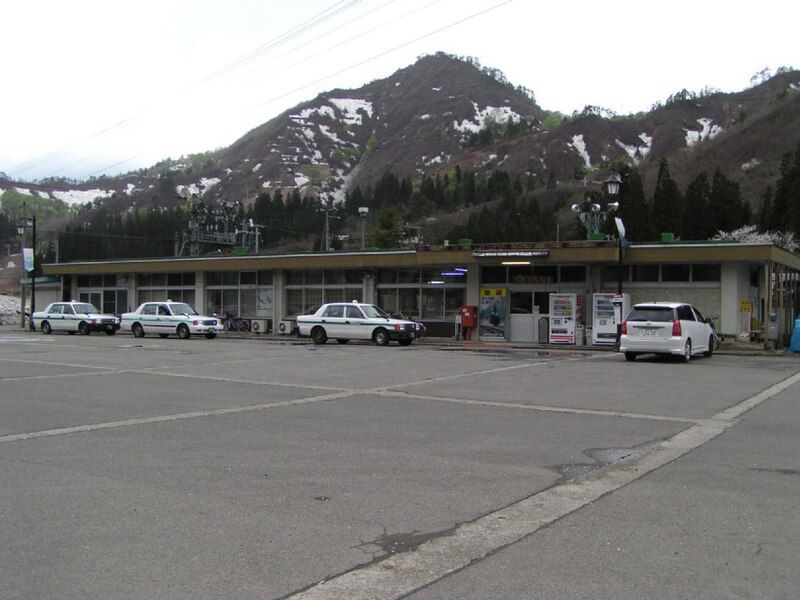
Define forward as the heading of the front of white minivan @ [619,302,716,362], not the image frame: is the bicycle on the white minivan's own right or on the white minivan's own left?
on the white minivan's own left

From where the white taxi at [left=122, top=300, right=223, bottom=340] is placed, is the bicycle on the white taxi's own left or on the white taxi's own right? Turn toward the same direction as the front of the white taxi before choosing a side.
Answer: on the white taxi's own left

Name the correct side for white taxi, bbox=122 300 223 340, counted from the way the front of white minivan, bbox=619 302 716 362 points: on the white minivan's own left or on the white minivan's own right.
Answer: on the white minivan's own left

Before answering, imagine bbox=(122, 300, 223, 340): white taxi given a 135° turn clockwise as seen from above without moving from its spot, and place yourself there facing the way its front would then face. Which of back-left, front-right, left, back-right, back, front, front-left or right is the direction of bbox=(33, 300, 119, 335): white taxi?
front-right

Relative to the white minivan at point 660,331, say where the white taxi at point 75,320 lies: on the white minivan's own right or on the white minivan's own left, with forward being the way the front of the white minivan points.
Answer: on the white minivan's own left

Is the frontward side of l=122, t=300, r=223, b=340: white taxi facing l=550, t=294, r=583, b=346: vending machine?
yes

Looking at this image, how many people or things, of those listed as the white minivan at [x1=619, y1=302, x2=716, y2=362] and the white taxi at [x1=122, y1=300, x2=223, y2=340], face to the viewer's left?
0

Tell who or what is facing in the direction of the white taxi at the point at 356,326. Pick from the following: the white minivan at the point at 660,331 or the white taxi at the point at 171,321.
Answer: the white taxi at the point at 171,321

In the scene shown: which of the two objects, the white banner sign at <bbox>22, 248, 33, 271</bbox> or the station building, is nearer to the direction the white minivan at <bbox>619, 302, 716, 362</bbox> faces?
the station building

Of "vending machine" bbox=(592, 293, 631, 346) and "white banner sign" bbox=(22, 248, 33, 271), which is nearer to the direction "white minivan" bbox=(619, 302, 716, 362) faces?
the vending machine

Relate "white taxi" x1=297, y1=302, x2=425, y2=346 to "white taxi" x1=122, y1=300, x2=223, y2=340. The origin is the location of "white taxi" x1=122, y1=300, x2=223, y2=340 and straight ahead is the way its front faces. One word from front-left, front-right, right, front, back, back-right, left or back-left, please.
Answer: front

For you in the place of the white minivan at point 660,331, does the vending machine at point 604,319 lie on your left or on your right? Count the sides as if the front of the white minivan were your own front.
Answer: on your left

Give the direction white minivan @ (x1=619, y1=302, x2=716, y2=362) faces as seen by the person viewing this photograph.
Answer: facing away from the viewer and to the right of the viewer

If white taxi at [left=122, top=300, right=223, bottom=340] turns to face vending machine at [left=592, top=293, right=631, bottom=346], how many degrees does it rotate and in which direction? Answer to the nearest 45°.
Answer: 0° — it already faces it

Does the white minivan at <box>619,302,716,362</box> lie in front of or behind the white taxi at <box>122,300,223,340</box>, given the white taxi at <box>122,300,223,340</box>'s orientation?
in front

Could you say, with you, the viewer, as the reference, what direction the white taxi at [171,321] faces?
facing the viewer and to the right of the viewer
